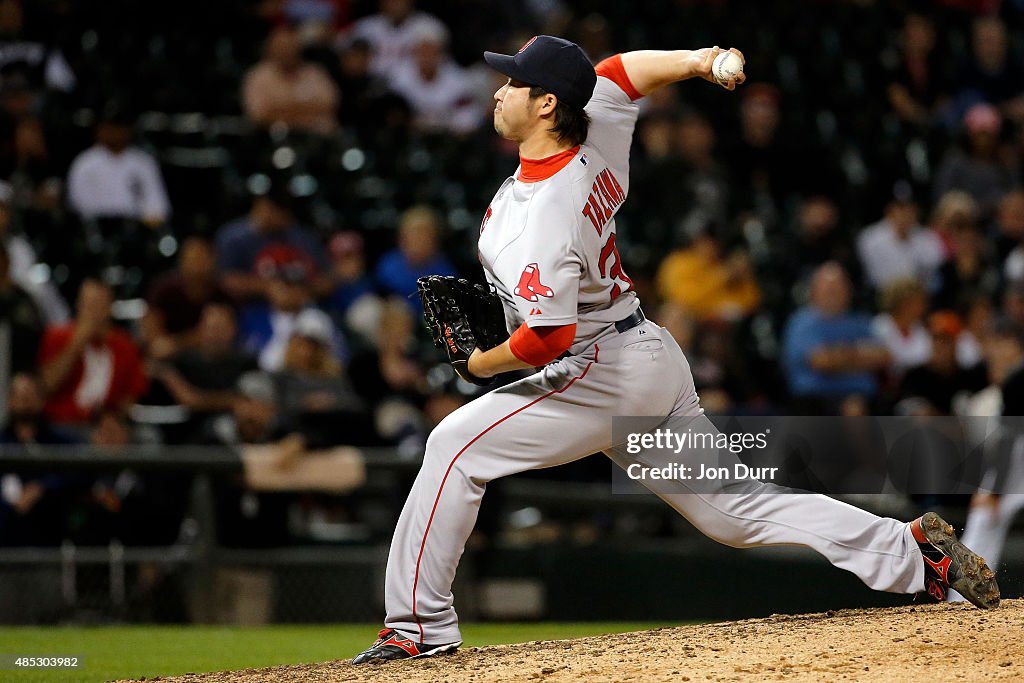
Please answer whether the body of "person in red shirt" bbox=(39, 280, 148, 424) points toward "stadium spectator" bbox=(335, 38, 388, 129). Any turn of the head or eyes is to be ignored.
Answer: no

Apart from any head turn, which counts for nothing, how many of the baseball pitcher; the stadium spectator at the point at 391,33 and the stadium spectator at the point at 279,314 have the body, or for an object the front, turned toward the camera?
2

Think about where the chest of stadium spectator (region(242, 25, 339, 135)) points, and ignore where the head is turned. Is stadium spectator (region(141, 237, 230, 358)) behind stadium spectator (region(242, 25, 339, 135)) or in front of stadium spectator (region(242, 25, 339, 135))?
in front

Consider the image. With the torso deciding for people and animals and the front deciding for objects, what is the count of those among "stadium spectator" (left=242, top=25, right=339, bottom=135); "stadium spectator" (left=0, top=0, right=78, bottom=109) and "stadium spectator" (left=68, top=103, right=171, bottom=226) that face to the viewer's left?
0

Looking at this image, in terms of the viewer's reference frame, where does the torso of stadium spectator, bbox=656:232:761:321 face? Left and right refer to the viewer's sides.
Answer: facing the viewer and to the left of the viewer

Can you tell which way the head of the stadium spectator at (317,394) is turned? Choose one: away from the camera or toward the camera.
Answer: toward the camera

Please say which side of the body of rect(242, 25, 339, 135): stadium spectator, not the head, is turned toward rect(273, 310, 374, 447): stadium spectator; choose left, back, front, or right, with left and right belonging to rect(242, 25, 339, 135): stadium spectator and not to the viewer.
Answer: front

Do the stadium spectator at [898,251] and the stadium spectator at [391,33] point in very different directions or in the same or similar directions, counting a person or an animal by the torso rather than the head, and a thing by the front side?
same or similar directions

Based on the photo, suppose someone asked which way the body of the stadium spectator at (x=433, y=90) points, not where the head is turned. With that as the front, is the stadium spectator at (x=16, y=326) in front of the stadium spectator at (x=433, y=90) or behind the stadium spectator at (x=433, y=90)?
in front

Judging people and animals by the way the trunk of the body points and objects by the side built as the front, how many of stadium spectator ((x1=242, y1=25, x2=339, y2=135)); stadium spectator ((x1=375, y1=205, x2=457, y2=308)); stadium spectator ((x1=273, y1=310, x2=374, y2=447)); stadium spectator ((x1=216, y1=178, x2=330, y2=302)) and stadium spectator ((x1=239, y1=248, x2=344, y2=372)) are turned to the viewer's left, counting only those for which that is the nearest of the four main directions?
0

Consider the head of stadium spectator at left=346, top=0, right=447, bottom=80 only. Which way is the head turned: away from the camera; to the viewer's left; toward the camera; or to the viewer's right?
toward the camera

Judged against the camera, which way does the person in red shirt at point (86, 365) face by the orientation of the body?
toward the camera

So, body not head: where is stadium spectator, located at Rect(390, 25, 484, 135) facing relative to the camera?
toward the camera

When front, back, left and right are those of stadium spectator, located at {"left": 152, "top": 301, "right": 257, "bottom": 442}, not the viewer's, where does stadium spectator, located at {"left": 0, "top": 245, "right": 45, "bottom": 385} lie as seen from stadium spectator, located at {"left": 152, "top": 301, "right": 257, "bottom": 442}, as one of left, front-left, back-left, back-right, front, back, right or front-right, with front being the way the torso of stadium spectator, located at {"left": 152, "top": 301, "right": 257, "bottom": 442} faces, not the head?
right

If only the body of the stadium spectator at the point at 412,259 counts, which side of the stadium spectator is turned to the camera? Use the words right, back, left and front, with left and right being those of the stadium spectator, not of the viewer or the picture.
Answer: front

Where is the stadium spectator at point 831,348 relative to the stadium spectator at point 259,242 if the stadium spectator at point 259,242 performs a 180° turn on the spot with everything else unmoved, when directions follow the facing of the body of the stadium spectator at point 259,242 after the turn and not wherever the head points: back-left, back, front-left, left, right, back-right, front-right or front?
right

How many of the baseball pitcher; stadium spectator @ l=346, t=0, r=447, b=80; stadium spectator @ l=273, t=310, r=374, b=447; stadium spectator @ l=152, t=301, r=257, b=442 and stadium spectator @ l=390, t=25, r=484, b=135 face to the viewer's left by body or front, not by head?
1

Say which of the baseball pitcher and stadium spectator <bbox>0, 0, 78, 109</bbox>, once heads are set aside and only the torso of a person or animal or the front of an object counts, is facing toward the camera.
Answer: the stadium spectator

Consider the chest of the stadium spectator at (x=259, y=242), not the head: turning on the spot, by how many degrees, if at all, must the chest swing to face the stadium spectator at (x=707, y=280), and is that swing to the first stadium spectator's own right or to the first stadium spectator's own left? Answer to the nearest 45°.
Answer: approximately 90° to the first stadium spectator's own left

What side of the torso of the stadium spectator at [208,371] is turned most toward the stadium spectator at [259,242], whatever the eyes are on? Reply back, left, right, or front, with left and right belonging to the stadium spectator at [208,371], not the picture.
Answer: back

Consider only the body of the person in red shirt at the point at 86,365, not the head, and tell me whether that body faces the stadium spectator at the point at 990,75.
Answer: no
